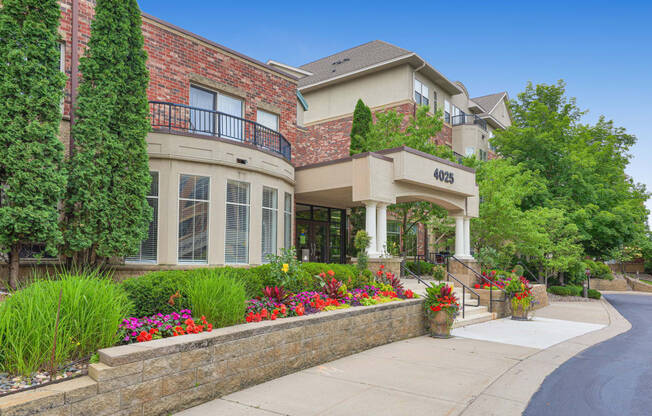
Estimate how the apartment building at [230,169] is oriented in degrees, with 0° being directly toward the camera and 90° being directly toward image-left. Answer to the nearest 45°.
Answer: approximately 315°

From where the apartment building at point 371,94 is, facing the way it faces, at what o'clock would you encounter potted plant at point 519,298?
The potted plant is roughly at 1 o'clock from the apartment building.

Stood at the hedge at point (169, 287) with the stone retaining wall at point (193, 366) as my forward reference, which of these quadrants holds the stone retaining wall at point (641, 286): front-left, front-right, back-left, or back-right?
back-left

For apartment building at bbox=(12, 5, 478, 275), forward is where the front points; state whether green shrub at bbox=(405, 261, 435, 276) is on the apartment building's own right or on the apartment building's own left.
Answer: on the apartment building's own left

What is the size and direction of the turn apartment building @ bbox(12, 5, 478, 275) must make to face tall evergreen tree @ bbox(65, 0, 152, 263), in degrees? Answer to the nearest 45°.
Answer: approximately 90° to its right
